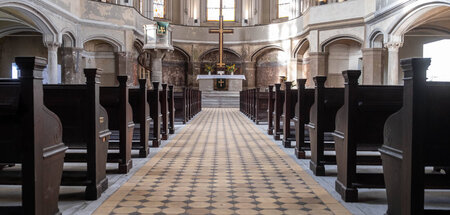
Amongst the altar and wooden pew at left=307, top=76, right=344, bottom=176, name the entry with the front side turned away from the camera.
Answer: the wooden pew

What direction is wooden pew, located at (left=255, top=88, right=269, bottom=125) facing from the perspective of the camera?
away from the camera

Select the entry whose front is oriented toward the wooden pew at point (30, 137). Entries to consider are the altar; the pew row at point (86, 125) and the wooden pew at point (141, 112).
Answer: the altar

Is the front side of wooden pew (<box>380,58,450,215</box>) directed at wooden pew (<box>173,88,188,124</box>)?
yes

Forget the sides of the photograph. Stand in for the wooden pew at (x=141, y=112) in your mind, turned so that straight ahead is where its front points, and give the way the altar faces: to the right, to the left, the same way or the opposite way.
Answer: the opposite way

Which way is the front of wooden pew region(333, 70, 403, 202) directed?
away from the camera

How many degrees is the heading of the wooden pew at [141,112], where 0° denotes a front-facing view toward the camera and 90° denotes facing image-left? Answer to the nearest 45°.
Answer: approximately 180°

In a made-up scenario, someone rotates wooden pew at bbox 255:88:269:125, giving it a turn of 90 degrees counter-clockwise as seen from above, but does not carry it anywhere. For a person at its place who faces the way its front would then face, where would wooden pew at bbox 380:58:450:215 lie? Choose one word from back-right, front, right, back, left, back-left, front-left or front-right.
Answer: left

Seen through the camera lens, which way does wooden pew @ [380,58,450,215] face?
facing away from the viewer and to the left of the viewer

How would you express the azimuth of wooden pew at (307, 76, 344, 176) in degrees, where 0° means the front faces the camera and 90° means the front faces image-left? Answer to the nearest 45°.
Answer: approximately 180°

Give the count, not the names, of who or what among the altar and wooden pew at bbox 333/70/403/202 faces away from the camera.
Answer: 1

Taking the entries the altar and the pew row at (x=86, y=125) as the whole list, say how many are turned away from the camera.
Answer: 1

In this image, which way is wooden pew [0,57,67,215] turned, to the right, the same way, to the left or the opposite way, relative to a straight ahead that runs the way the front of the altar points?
the opposite way

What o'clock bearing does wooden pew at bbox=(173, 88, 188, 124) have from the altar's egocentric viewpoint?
The wooden pew is roughly at 12 o'clock from the altar.

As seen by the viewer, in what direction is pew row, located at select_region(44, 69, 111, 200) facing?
away from the camera

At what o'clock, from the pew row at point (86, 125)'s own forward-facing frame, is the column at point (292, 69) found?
The column is roughly at 1 o'clock from the pew row.

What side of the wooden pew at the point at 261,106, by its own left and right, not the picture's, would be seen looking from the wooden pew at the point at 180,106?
left
